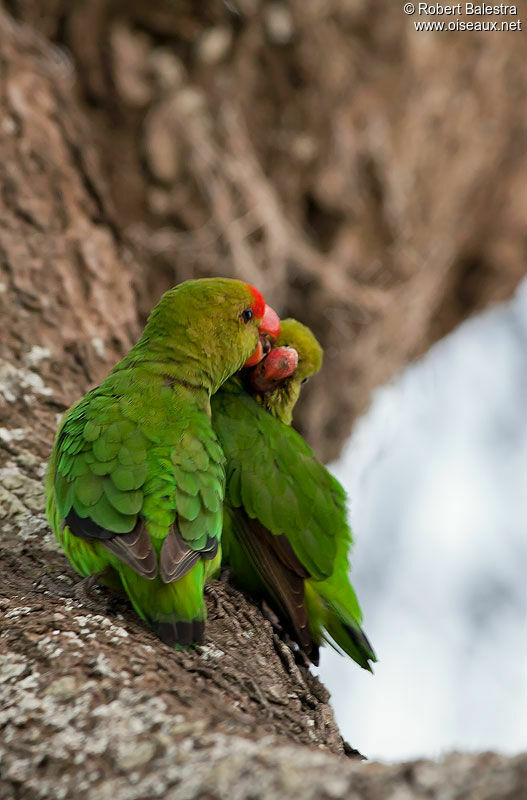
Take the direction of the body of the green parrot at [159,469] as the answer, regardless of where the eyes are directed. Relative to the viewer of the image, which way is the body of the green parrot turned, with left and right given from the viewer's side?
facing away from the viewer

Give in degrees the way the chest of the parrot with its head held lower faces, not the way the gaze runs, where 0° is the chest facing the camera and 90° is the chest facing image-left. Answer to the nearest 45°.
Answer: approximately 135°
